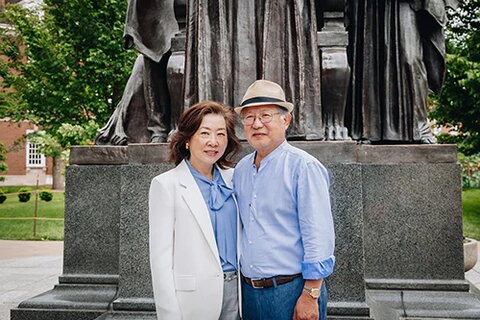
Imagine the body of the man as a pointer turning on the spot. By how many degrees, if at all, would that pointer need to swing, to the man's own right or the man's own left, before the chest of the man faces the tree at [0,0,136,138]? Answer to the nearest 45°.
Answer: approximately 90° to the man's own right

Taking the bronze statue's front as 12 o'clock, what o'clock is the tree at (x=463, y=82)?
The tree is roughly at 7 o'clock from the bronze statue.

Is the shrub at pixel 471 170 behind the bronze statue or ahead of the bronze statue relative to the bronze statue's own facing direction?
behind

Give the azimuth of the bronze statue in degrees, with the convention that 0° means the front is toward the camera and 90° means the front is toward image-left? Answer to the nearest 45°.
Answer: approximately 0°

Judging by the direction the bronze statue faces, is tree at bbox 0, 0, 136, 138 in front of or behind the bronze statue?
behind

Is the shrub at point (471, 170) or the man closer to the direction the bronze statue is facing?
the man
